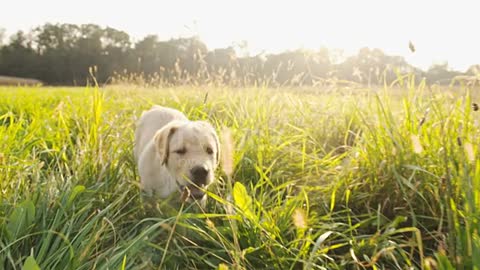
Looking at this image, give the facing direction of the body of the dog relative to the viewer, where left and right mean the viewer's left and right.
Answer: facing the viewer and to the right of the viewer
